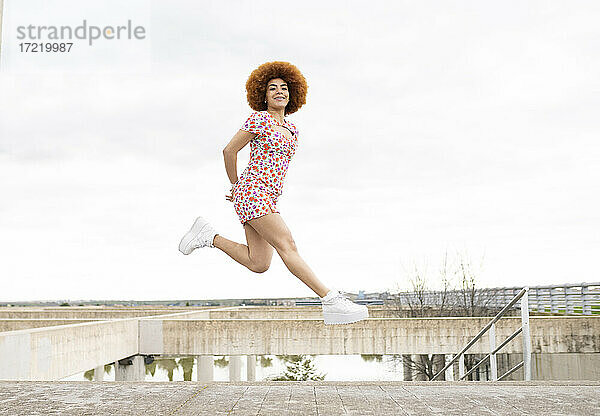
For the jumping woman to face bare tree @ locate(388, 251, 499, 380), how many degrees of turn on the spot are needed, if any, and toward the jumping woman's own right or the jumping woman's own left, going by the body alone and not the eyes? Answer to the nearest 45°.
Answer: approximately 135° to the jumping woman's own left

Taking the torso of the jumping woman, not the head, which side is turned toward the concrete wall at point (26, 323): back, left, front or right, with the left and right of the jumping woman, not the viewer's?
back

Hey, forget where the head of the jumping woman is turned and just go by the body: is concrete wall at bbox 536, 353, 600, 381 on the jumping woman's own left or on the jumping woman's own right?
on the jumping woman's own left

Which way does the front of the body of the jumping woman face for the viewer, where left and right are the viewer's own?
facing the viewer and to the right of the viewer
